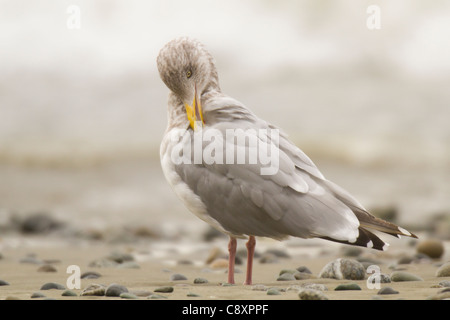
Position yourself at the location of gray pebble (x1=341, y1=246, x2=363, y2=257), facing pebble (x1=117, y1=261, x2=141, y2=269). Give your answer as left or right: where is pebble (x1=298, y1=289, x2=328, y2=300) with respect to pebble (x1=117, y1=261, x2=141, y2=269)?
left

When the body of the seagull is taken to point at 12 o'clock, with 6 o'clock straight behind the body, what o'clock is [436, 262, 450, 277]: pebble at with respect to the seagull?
The pebble is roughly at 5 o'clock from the seagull.

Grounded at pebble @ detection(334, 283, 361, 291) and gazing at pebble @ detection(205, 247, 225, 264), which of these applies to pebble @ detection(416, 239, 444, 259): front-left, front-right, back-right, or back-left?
front-right

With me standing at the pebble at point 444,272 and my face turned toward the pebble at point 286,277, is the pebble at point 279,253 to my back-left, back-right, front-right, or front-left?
front-right

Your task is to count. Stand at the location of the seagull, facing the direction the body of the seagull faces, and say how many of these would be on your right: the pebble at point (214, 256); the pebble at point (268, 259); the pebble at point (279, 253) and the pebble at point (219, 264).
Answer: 4

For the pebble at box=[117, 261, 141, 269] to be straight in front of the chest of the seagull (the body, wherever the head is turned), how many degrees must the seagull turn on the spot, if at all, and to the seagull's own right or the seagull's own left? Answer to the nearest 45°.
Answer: approximately 45° to the seagull's own right

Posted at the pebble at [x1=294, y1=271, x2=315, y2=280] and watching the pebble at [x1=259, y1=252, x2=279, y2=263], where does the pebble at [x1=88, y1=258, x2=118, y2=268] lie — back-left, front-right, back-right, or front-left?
front-left

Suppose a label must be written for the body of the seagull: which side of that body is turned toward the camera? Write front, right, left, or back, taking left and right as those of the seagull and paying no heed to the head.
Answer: left

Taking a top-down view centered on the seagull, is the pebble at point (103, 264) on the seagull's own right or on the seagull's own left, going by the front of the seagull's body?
on the seagull's own right

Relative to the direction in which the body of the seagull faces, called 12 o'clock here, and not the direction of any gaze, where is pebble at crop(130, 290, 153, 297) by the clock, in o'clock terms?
The pebble is roughly at 11 o'clock from the seagull.

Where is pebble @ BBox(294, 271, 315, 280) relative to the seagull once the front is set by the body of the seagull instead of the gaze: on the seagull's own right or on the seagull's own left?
on the seagull's own right

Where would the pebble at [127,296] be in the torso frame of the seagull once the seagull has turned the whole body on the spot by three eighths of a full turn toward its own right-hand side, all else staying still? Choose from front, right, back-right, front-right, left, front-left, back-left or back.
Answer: back
